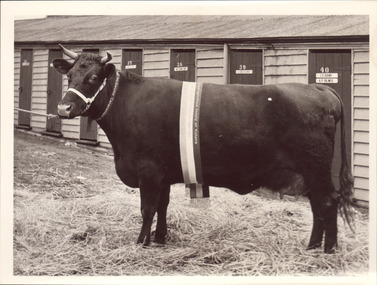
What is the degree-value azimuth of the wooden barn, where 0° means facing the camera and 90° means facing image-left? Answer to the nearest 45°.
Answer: approximately 45°

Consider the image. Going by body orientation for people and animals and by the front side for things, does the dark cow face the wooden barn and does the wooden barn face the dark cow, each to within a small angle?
no

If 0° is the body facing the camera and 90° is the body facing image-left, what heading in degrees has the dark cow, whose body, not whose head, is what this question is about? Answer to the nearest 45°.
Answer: approximately 90°

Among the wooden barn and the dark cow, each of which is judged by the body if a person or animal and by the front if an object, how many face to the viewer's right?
0
